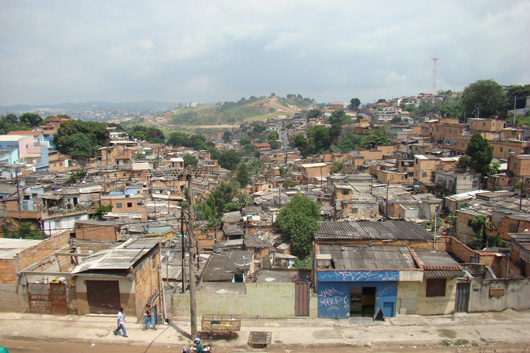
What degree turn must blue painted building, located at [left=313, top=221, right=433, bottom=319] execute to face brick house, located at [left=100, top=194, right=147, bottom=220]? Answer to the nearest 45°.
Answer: approximately 135° to its right

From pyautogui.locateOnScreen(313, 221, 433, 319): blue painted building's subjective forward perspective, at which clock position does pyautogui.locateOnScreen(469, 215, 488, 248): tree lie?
The tree is roughly at 7 o'clock from the blue painted building.

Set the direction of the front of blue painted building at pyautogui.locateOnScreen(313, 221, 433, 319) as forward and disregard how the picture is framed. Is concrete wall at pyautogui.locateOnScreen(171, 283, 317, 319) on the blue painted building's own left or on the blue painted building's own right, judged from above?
on the blue painted building's own right

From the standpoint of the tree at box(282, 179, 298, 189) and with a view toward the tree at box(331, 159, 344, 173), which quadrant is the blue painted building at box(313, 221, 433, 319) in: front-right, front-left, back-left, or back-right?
back-right

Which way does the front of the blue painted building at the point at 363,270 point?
toward the camera

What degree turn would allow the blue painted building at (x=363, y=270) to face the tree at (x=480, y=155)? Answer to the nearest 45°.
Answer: approximately 180°

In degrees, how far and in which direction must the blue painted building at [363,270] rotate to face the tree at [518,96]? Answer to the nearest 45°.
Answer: approximately 180°

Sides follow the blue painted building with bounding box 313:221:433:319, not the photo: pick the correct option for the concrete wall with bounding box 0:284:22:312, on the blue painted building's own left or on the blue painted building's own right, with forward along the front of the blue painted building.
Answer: on the blue painted building's own right

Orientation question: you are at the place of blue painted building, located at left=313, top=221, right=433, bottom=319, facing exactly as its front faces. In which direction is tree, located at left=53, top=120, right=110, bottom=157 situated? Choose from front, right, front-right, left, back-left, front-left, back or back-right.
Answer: back-right

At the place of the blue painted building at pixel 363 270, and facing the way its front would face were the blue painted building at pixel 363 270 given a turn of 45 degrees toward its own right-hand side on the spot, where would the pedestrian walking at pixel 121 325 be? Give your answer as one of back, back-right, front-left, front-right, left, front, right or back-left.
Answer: front

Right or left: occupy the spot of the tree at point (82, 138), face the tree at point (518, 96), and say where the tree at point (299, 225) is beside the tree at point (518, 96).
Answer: right

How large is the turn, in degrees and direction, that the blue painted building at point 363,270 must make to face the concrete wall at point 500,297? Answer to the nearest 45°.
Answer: approximately 90° to its left

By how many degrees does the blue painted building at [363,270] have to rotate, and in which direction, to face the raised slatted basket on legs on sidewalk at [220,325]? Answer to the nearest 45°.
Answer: approximately 45° to its right

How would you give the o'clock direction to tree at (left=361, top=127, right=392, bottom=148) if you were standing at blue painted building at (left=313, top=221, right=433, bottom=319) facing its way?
The tree is roughly at 6 o'clock from the blue painted building.

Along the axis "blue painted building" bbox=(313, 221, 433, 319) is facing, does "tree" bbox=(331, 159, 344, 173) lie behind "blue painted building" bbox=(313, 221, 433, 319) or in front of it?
behind

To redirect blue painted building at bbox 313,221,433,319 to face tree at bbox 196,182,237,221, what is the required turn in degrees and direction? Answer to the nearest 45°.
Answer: approximately 135° to its right
